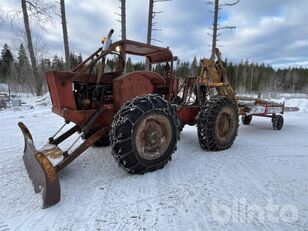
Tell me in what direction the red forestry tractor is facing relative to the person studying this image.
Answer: facing the viewer and to the left of the viewer
